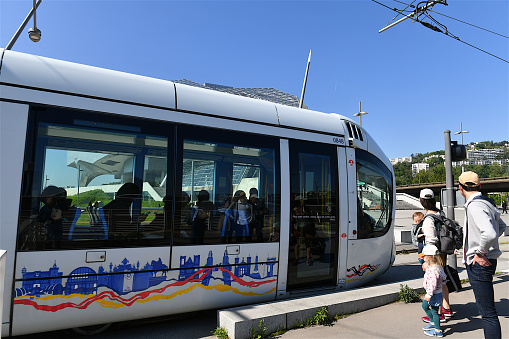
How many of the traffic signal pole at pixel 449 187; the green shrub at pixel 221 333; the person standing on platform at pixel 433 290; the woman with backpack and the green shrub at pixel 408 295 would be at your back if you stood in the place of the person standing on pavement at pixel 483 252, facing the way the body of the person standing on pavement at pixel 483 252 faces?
0

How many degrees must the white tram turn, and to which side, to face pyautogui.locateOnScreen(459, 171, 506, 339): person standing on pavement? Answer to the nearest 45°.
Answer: approximately 45° to its right

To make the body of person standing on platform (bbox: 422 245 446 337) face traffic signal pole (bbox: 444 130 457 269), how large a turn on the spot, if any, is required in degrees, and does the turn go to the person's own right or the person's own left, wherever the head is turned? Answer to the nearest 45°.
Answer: approximately 90° to the person's own right

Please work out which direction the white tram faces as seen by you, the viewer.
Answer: facing away from the viewer and to the right of the viewer

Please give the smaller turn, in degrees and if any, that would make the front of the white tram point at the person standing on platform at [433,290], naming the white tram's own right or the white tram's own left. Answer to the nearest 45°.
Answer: approximately 45° to the white tram's own right

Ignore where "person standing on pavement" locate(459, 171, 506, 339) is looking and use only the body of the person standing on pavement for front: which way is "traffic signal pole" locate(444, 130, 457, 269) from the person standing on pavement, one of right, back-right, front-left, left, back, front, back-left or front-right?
front-right

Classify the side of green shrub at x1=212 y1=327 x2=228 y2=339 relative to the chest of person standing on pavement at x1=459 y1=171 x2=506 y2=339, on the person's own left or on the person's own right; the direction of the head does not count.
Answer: on the person's own left

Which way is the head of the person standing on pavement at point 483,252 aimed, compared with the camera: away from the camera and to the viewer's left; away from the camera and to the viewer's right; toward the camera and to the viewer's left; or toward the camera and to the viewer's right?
away from the camera and to the viewer's left

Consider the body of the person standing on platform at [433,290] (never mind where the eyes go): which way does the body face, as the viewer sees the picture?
to the viewer's left

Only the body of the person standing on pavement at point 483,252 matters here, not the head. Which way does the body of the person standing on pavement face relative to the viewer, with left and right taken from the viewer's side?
facing away from the viewer and to the left of the viewer

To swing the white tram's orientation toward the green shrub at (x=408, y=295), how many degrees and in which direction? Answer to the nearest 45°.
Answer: approximately 45° to its right

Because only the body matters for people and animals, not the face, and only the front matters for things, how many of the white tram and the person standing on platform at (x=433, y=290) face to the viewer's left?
1
